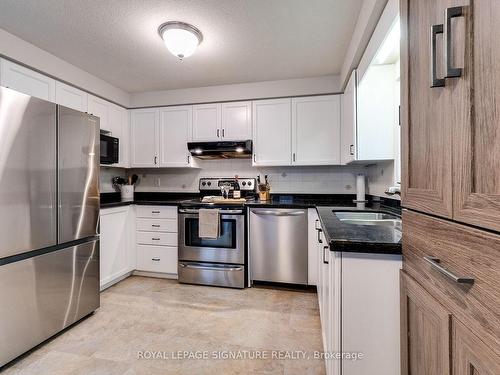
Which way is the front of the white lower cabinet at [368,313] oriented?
to the viewer's left

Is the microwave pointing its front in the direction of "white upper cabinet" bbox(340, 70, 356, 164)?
yes

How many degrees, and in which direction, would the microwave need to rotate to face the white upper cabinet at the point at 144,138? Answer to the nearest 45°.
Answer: approximately 90° to its left

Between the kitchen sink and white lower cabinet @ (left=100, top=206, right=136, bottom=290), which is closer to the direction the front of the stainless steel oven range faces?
the kitchen sink

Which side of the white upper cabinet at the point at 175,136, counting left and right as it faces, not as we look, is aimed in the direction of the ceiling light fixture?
front

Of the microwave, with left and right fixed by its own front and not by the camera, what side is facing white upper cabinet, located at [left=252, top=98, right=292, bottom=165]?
front

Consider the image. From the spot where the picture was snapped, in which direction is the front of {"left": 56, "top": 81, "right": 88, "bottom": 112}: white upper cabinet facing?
facing the viewer and to the right of the viewer

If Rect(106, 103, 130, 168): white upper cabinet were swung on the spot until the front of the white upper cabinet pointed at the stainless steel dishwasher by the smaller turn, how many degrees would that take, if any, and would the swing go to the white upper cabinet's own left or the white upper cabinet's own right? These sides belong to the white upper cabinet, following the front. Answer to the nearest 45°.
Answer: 0° — it already faces it

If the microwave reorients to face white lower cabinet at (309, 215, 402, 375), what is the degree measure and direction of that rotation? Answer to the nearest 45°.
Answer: approximately 45° to its right

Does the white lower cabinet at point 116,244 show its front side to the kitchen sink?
yes

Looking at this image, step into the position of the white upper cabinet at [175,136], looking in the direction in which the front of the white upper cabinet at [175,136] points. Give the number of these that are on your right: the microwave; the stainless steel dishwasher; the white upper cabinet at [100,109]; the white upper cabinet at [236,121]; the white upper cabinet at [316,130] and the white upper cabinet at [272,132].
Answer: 2

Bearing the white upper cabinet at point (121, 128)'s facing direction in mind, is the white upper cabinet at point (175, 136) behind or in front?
in front

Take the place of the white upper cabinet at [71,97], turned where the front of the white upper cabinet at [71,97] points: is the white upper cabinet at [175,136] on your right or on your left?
on your left

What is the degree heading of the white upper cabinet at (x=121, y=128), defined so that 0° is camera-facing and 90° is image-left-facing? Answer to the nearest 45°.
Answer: approximately 315°

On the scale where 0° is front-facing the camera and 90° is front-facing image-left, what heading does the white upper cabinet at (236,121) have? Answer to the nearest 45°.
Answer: approximately 0°
